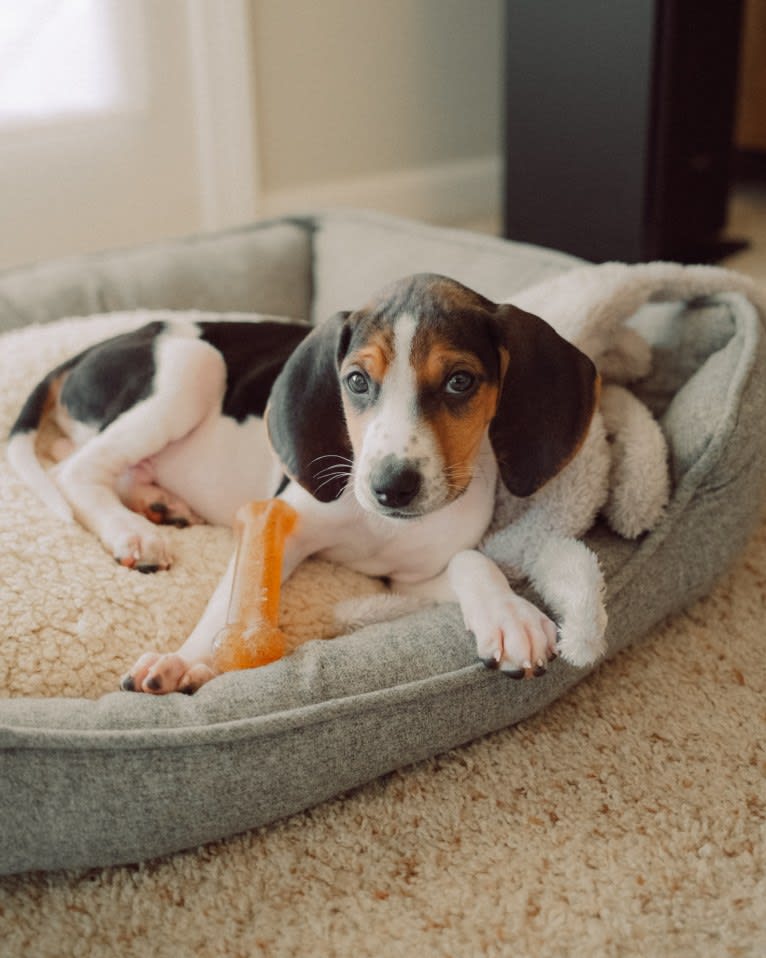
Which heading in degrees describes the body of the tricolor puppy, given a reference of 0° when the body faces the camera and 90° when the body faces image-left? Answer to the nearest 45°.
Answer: approximately 315°
